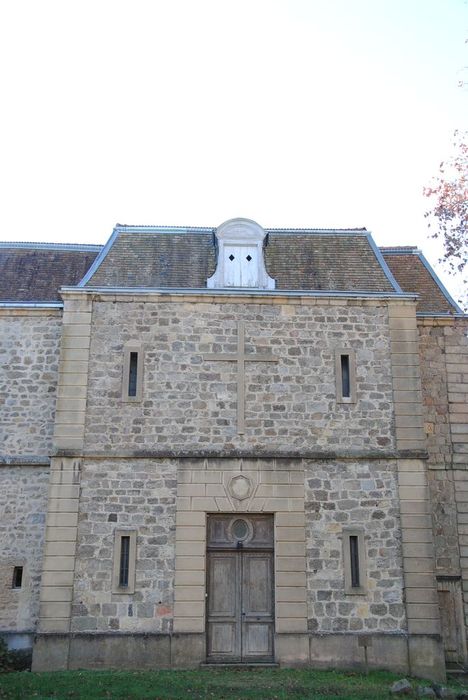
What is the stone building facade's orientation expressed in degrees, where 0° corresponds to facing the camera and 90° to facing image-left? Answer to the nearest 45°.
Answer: approximately 0°
